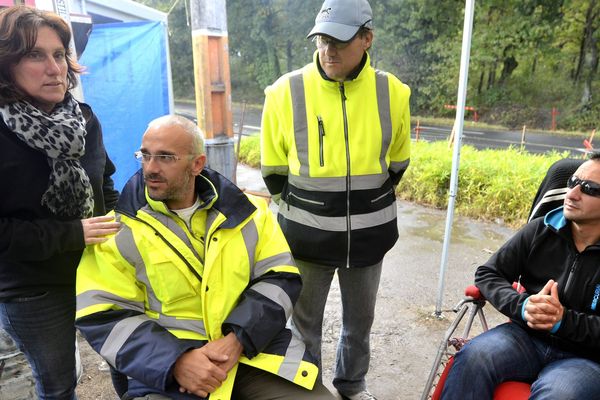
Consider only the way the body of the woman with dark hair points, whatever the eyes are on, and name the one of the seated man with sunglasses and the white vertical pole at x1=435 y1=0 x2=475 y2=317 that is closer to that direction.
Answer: the seated man with sunglasses

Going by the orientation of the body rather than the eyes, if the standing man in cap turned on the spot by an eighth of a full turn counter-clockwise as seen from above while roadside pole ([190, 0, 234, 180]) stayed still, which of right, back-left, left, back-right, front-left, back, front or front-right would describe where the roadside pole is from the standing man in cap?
back

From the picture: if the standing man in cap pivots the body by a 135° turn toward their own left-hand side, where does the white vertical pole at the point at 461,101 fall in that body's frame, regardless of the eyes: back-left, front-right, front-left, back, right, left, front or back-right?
front

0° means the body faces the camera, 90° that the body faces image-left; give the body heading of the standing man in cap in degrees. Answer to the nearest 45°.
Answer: approximately 0°

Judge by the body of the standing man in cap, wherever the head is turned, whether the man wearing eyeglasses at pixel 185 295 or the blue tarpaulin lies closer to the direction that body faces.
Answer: the man wearing eyeglasses

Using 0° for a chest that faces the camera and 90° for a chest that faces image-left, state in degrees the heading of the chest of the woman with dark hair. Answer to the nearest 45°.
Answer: approximately 315°

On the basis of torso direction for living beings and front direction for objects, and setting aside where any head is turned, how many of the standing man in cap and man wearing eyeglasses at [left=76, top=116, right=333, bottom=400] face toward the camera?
2

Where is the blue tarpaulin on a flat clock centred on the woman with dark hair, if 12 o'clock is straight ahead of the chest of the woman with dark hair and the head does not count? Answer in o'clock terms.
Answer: The blue tarpaulin is roughly at 8 o'clock from the woman with dark hair.

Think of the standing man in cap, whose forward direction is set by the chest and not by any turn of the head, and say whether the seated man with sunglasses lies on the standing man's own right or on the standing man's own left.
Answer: on the standing man's own left

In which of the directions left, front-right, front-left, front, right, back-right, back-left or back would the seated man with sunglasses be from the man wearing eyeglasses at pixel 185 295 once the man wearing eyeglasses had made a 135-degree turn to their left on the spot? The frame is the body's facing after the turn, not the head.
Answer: front-right

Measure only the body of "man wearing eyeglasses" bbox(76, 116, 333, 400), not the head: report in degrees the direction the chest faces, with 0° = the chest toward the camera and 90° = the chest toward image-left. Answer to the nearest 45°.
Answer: approximately 0°

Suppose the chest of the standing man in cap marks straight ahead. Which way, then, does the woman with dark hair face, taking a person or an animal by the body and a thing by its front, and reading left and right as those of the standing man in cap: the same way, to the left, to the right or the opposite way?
to the left

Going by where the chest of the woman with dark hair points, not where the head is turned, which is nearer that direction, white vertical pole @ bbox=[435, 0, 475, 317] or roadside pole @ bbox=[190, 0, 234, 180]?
the white vertical pole
